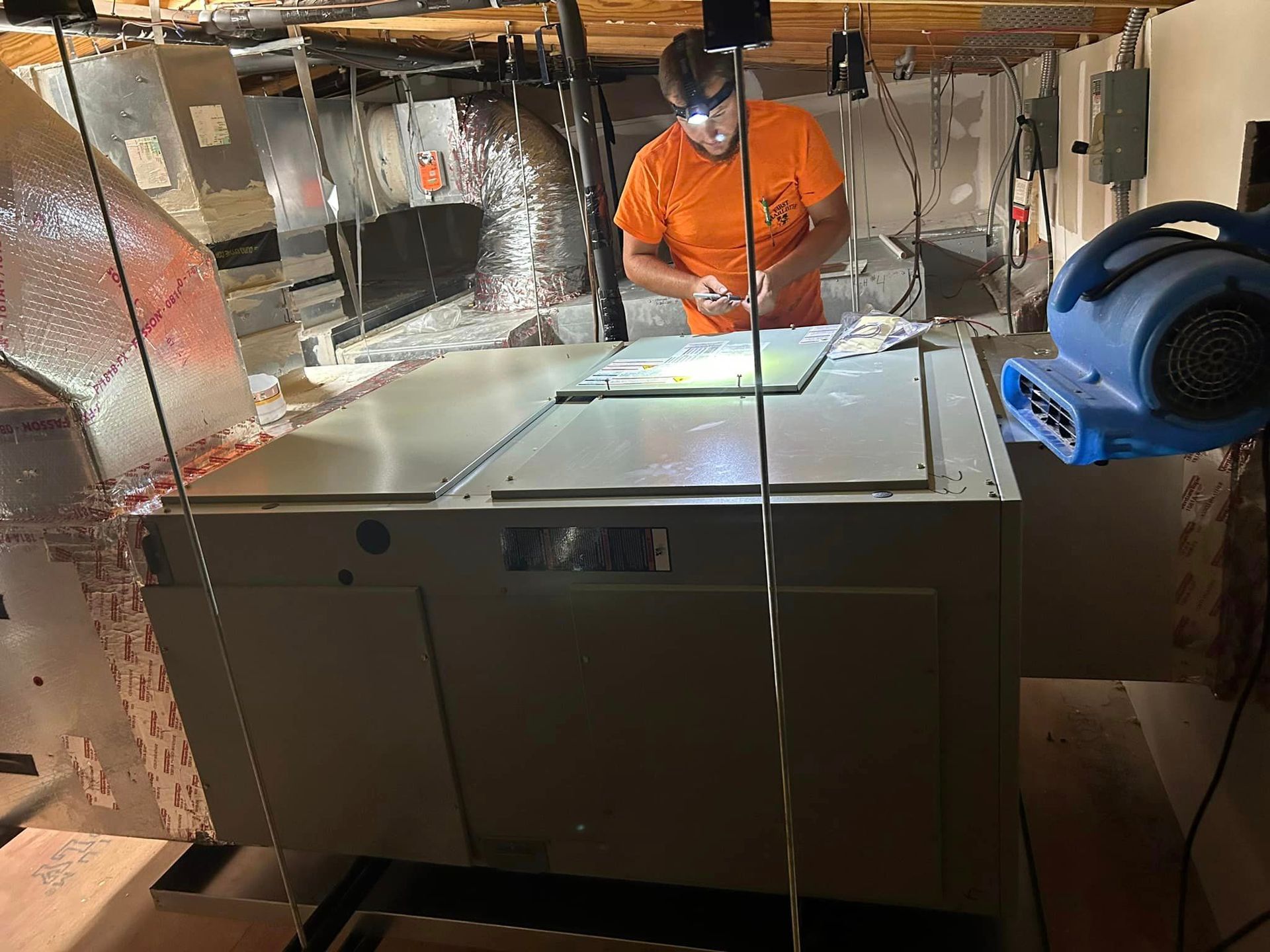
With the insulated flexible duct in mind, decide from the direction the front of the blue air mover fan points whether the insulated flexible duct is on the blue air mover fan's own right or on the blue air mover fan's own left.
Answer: on the blue air mover fan's own right

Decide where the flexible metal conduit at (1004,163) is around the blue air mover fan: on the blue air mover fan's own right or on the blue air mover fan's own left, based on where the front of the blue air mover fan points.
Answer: on the blue air mover fan's own right

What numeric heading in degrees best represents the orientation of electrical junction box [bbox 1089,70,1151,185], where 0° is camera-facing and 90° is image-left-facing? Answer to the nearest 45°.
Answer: approximately 45°

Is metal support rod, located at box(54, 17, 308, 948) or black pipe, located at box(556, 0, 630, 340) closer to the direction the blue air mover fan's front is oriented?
the metal support rod

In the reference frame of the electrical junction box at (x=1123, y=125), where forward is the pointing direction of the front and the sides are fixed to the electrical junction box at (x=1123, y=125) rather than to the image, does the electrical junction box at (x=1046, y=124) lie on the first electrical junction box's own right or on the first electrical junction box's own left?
on the first electrical junction box's own right

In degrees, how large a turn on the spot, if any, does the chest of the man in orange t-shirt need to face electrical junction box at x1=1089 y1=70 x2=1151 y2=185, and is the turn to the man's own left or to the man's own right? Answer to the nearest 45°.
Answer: approximately 135° to the man's own left

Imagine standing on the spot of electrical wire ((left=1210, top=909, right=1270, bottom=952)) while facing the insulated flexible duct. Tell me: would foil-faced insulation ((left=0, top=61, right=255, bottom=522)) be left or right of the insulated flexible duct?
left

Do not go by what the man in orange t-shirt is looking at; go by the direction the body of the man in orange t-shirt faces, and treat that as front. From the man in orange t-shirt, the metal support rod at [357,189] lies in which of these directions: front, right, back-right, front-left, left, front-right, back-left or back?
back-right

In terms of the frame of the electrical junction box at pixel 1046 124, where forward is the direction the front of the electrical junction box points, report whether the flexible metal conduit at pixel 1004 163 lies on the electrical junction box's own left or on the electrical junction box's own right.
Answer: on the electrical junction box's own right

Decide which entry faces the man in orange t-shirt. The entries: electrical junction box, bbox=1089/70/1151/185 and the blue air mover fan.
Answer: the electrical junction box

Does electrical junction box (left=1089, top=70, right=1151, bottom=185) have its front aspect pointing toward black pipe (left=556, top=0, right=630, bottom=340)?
yes

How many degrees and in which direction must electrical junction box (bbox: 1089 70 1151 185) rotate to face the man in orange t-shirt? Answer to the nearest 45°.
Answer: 0° — it already faces them

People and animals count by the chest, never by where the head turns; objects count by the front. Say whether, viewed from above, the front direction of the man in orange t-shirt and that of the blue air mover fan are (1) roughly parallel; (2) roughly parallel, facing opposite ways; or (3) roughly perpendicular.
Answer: roughly perpendicular

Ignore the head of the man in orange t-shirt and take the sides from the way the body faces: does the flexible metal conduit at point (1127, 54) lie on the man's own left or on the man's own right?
on the man's own left
